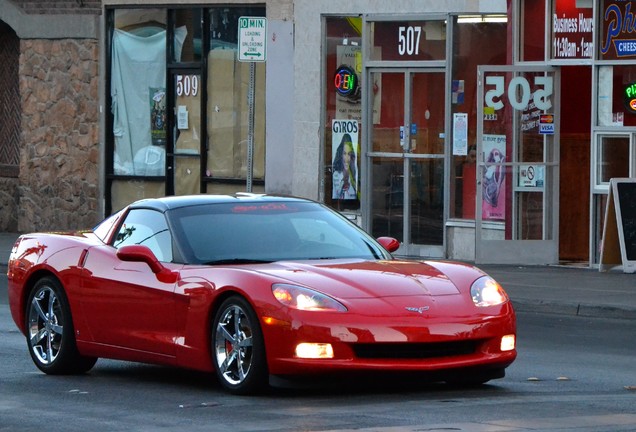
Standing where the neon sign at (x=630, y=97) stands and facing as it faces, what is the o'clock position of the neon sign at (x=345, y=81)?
the neon sign at (x=345, y=81) is roughly at 4 o'clock from the neon sign at (x=630, y=97).

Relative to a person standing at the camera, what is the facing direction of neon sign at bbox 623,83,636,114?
facing the viewer

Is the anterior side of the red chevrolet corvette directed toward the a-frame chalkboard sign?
no

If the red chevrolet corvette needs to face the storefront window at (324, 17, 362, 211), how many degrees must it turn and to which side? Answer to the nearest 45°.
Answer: approximately 135° to its left

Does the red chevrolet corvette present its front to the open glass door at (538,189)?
no

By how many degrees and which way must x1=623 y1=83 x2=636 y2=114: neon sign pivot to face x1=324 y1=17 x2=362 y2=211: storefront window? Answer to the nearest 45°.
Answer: approximately 135° to its right

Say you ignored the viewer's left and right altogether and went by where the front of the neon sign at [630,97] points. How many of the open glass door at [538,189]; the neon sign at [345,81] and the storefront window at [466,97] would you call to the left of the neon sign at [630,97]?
0

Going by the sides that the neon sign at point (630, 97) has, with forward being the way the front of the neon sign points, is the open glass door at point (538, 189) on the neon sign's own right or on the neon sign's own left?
on the neon sign's own right

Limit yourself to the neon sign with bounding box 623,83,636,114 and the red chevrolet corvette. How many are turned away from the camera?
0

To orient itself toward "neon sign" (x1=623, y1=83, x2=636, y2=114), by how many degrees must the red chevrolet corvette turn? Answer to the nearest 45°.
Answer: approximately 90° to its left

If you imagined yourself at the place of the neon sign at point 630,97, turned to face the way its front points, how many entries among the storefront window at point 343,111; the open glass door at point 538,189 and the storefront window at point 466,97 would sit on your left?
0

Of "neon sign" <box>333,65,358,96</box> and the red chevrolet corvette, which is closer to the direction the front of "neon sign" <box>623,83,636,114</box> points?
the red chevrolet corvette

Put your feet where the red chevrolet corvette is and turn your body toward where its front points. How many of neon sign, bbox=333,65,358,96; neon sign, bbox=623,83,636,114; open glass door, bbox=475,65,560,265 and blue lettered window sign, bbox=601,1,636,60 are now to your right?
0

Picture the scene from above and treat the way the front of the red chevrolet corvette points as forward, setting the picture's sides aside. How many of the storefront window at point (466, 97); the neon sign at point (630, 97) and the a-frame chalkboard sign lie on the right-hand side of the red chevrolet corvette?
0

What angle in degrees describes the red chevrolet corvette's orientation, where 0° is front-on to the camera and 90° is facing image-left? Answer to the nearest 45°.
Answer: approximately 315°
